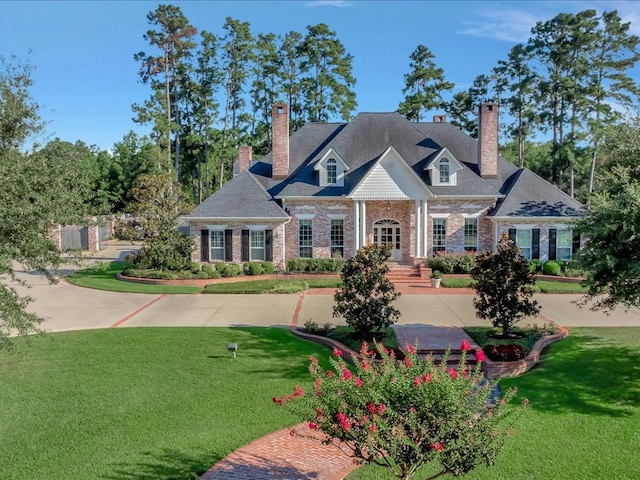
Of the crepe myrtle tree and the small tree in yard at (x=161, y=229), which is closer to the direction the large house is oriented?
the crepe myrtle tree

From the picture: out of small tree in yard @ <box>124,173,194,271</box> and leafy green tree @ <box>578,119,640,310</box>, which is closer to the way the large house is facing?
the leafy green tree

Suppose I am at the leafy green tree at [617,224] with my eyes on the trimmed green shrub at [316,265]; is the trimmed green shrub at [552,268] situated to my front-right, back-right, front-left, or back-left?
front-right

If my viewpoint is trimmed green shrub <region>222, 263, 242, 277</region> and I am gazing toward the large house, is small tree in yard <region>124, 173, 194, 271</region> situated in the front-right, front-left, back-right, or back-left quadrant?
back-left

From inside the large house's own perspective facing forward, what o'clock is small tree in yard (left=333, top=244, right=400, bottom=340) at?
The small tree in yard is roughly at 12 o'clock from the large house.

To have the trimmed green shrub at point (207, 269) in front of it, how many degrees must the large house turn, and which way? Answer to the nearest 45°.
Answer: approximately 45° to its right

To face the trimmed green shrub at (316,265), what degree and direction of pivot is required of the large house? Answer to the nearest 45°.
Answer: approximately 45° to its right

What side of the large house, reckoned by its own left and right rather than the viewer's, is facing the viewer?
front

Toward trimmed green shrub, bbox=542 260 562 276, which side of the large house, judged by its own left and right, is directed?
left

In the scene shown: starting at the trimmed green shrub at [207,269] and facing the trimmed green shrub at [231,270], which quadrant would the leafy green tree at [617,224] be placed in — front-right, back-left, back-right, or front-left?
front-right
